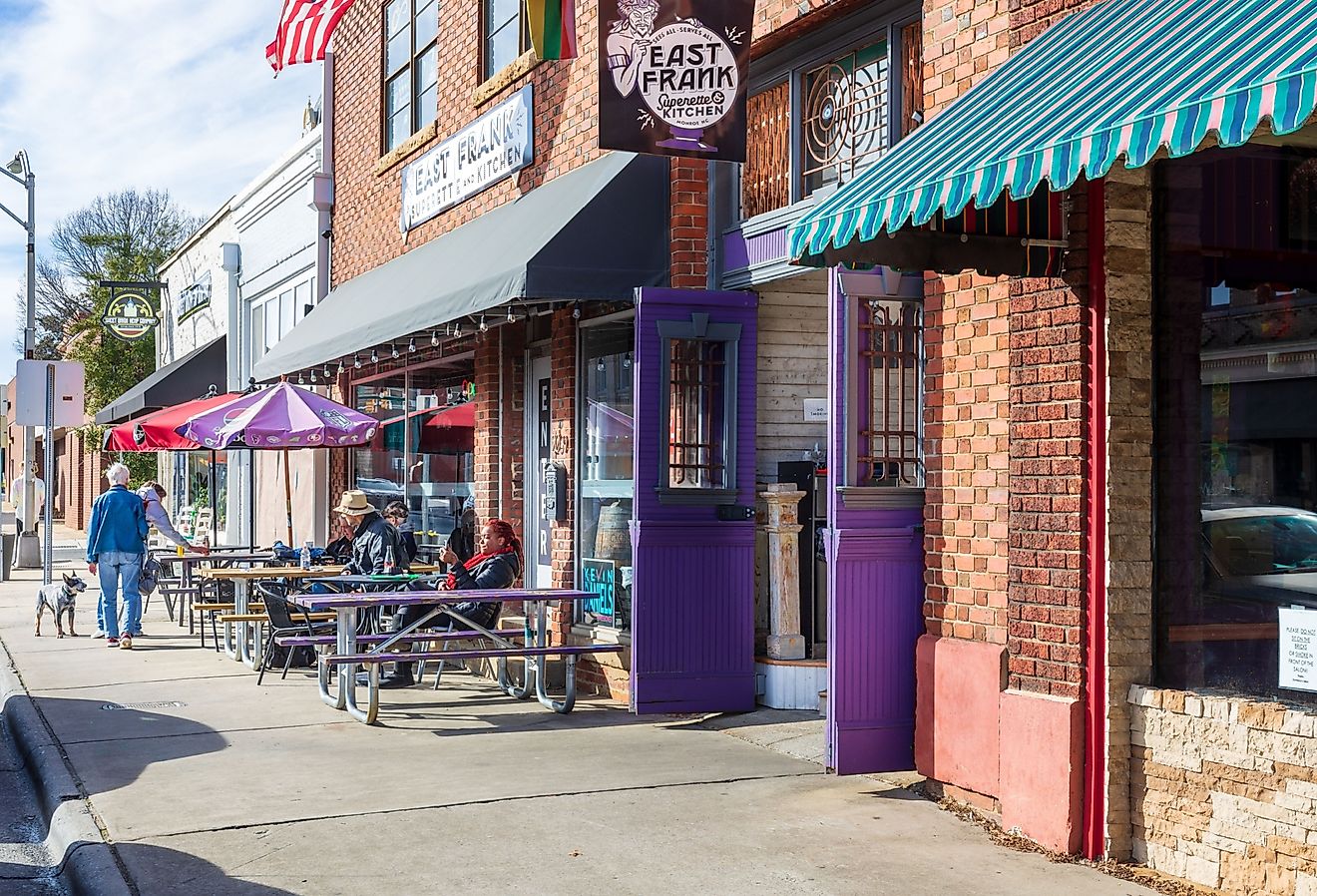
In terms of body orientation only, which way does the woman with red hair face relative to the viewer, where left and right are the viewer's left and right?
facing to the left of the viewer

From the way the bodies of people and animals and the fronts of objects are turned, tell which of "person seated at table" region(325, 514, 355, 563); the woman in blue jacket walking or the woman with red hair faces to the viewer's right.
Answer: the person seated at table

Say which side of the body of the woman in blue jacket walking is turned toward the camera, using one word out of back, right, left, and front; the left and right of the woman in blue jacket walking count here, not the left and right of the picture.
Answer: back
